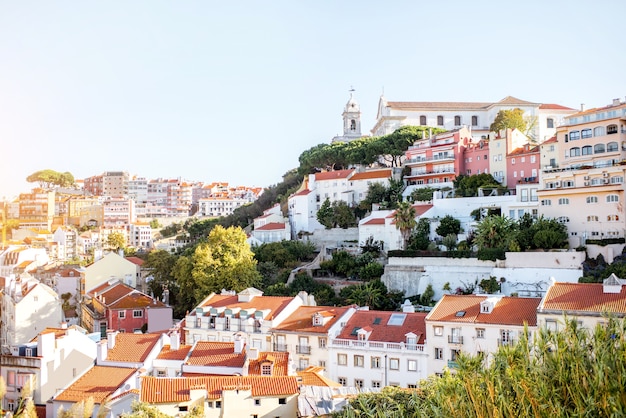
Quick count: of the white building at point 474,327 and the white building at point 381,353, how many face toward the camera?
2

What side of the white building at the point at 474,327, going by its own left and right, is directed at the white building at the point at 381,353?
right

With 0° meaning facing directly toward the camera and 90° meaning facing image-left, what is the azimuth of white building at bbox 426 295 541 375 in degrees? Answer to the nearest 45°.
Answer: approximately 0°

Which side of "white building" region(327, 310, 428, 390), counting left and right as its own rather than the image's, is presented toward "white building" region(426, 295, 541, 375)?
left

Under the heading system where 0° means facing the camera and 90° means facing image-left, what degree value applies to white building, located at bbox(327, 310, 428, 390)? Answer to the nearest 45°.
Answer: approximately 0°
